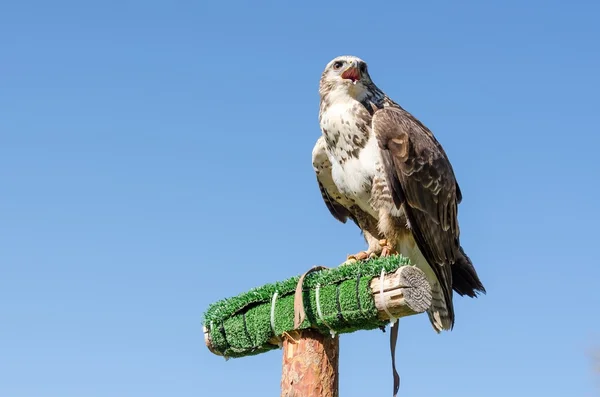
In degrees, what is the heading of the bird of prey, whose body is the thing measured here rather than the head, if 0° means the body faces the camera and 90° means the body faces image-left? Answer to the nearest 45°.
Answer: approximately 45°
